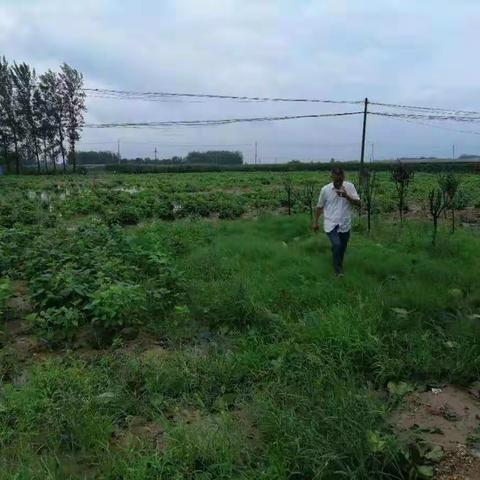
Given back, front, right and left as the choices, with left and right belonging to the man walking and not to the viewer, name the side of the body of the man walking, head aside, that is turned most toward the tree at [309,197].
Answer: back

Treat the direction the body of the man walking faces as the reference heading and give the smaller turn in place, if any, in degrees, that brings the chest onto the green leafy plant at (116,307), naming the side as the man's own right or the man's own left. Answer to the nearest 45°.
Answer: approximately 45° to the man's own right

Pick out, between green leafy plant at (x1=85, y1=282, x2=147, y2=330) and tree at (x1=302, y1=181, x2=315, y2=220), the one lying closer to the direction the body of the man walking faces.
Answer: the green leafy plant

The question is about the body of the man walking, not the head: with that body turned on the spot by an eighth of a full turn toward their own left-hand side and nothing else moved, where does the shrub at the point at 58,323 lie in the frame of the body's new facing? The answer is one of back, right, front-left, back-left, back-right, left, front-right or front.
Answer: right

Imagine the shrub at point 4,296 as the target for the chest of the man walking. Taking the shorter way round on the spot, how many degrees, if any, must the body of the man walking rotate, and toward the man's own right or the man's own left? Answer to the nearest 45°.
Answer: approximately 45° to the man's own right

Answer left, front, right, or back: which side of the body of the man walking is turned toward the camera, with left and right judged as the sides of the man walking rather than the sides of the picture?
front
